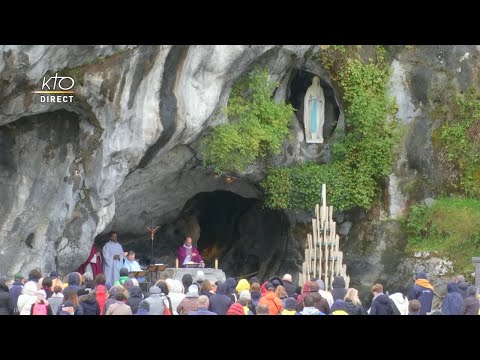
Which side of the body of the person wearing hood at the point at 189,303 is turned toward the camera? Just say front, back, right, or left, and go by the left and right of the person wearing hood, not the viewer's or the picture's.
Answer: back

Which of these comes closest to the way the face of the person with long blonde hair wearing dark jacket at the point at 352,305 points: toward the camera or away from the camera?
away from the camera

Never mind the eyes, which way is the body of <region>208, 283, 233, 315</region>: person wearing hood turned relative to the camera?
away from the camera

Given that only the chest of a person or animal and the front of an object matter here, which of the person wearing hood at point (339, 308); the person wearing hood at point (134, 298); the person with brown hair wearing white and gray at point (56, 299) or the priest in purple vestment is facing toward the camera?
the priest in purple vestment

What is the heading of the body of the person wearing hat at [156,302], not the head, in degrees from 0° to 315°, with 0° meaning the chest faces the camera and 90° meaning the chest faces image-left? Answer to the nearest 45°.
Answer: approximately 180°

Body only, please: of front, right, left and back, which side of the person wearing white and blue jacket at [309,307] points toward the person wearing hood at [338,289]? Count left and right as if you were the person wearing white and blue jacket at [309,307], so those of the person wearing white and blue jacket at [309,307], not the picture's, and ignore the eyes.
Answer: front

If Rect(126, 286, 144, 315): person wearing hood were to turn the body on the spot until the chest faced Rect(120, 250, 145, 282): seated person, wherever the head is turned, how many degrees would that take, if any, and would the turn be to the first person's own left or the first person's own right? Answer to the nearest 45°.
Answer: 0° — they already face them

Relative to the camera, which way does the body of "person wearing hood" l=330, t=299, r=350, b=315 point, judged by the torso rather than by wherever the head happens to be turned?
away from the camera

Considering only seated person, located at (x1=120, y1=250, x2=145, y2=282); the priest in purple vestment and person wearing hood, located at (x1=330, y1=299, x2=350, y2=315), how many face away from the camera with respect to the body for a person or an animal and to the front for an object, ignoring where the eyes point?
1

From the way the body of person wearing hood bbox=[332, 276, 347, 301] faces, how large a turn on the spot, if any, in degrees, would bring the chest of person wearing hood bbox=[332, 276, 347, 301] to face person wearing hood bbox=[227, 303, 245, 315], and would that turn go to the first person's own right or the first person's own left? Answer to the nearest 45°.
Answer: approximately 135° to the first person's own left

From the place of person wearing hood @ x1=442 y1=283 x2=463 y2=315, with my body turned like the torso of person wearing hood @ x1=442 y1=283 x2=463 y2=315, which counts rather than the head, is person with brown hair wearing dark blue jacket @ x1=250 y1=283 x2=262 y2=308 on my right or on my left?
on my left

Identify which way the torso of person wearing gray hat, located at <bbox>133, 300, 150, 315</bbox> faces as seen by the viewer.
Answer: away from the camera

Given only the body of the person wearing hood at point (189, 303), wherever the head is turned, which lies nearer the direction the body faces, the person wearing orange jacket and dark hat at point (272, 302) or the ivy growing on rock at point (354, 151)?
the ivy growing on rock

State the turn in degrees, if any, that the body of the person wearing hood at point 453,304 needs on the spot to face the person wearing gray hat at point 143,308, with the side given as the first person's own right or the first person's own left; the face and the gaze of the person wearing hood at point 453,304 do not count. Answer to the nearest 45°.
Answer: approximately 135° to the first person's own left

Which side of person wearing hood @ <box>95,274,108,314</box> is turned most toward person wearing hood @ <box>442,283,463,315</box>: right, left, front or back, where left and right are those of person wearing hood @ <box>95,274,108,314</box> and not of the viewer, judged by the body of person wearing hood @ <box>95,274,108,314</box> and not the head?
right
